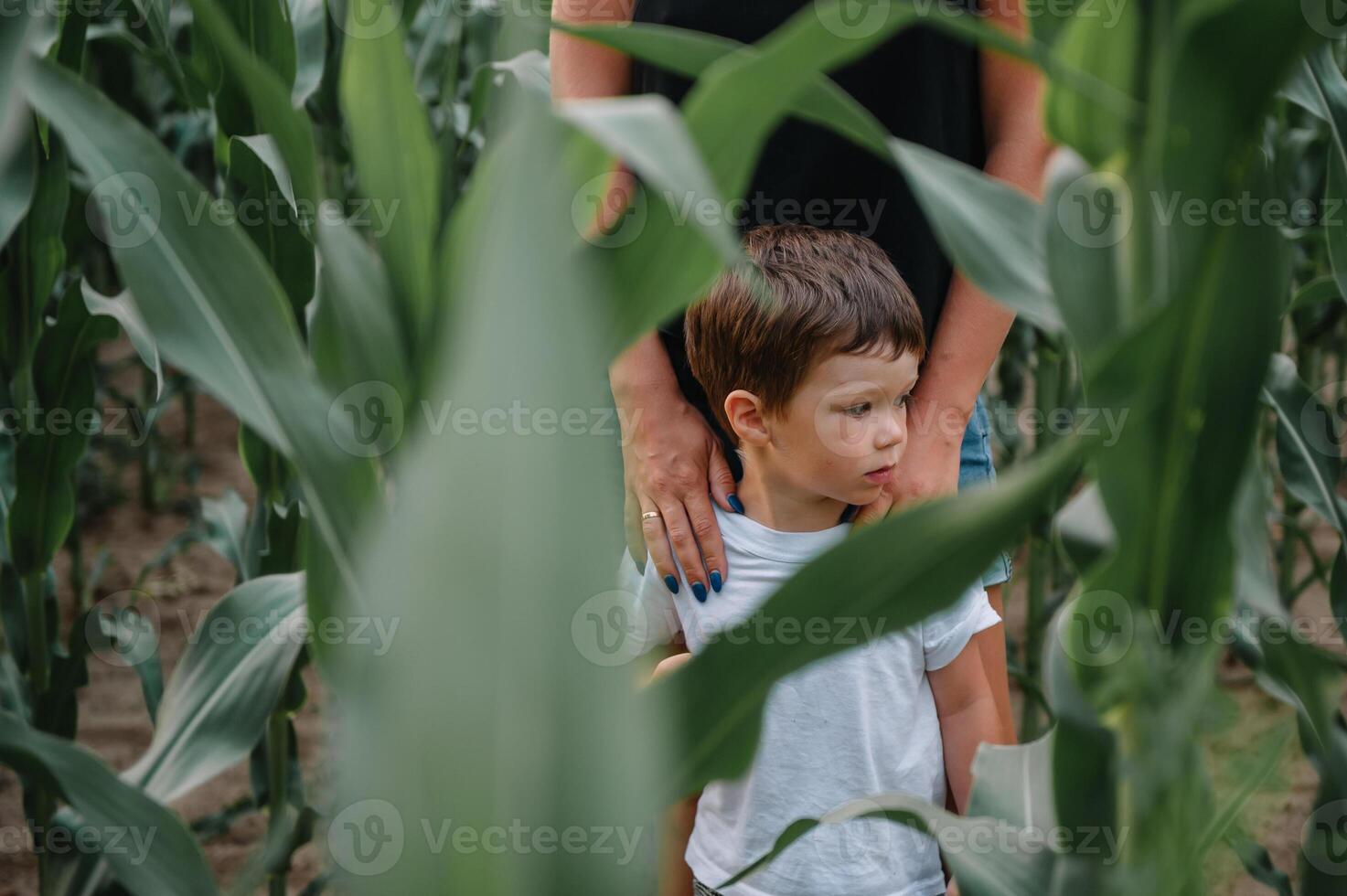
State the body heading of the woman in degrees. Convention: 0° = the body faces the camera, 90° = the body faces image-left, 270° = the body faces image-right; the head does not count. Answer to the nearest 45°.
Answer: approximately 0°
